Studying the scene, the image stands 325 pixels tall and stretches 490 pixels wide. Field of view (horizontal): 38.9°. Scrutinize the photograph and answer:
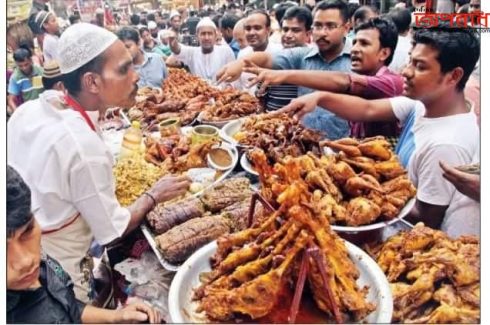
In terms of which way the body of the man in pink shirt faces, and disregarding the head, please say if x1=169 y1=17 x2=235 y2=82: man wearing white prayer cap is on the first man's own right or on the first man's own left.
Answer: on the first man's own right

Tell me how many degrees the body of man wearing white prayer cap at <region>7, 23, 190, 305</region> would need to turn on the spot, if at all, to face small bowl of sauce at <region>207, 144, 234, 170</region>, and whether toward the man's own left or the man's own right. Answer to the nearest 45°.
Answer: approximately 45° to the man's own left

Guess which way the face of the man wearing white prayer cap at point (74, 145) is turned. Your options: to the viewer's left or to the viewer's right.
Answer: to the viewer's right

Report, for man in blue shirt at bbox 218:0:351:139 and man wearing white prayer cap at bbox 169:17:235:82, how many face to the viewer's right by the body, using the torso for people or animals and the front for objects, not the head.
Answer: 0

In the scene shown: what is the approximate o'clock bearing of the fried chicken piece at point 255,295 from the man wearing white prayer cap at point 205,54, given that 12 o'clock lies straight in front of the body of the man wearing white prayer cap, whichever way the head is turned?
The fried chicken piece is roughly at 12 o'clock from the man wearing white prayer cap.

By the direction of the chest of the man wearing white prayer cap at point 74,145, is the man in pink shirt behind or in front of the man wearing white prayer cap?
in front

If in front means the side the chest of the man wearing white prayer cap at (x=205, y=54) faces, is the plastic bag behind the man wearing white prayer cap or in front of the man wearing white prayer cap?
in front

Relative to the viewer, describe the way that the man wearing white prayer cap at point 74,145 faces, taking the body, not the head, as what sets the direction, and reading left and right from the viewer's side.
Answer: facing to the right of the viewer

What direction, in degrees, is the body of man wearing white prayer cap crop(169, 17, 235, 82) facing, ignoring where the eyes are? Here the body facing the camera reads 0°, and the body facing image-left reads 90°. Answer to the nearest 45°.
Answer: approximately 0°

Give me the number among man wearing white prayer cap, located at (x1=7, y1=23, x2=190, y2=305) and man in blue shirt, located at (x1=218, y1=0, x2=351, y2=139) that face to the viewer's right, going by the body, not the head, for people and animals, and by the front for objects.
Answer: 1

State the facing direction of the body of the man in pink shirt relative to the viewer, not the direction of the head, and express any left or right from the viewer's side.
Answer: facing the viewer and to the left of the viewer

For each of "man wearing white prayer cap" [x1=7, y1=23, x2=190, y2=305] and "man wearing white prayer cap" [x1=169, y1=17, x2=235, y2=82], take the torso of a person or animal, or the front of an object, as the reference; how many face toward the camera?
1

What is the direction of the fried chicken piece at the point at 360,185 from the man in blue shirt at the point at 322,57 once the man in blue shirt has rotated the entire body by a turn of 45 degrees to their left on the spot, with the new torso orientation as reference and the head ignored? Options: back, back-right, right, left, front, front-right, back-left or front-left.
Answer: front

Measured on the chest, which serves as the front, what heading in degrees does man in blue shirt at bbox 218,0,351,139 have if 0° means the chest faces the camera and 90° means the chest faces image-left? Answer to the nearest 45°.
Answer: approximately 45°
